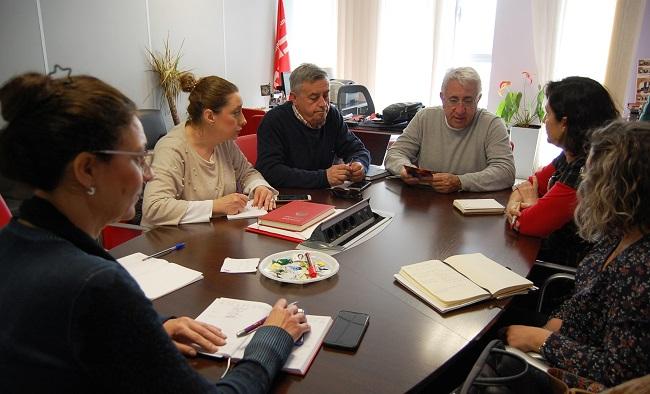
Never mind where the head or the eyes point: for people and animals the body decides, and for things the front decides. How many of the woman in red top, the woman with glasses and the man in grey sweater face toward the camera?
1

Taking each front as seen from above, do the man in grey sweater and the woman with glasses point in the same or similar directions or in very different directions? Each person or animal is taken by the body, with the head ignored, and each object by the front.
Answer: very different directions

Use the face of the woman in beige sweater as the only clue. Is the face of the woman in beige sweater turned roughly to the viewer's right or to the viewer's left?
to the viewer's right

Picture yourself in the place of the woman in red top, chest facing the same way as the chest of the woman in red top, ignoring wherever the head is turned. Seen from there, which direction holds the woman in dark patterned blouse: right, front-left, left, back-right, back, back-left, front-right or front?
left

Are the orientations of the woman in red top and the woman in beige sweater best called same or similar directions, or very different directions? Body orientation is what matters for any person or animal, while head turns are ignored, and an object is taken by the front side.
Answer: very different directions

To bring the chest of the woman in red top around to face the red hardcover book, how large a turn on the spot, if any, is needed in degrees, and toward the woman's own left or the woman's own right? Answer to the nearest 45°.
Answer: approximately 45° to the woman's own left

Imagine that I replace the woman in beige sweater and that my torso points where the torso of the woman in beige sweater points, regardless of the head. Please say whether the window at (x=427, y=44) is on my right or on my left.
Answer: on my left

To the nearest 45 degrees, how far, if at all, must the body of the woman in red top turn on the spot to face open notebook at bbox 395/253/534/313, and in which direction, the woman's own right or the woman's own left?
approximately 90° to the woman's own left

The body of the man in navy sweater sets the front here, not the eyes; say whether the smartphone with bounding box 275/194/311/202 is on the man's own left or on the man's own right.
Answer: on the man's own right

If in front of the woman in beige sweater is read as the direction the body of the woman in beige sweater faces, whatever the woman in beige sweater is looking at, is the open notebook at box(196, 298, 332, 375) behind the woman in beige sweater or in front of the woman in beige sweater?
in front

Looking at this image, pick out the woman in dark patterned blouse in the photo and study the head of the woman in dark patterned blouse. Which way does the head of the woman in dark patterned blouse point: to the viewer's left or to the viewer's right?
to the viewer's left

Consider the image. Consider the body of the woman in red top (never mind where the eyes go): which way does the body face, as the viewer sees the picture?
to the viewer's left
